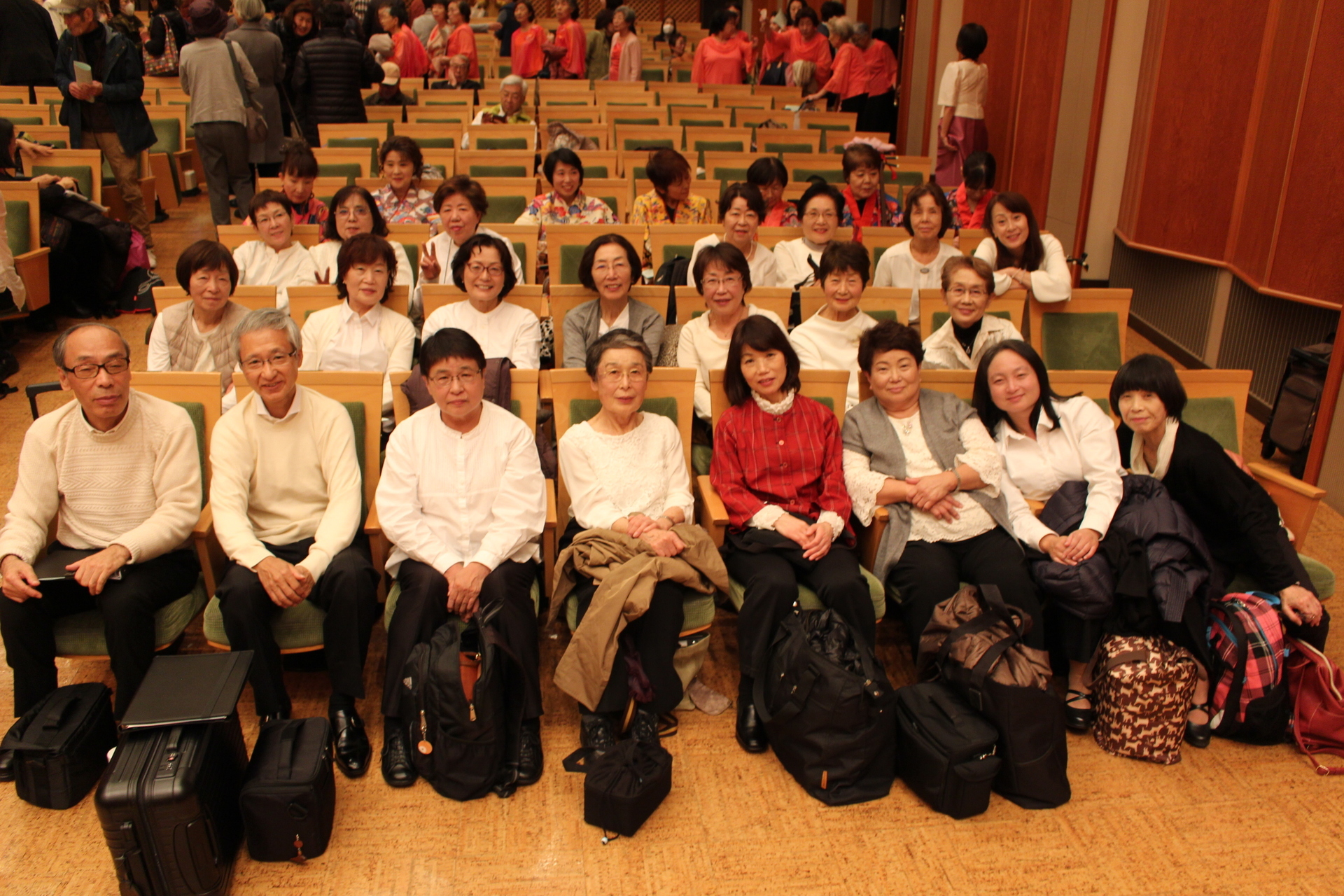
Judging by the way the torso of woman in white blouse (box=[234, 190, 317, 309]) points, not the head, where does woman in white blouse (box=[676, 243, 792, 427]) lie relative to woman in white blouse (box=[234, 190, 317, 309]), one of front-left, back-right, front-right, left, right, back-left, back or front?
front-left

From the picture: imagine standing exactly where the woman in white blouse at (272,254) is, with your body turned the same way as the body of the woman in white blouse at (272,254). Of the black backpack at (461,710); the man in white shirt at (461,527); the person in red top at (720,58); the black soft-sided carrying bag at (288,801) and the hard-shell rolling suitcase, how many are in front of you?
4

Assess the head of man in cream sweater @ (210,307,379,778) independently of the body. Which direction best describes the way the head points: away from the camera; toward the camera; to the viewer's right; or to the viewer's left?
toward the camera

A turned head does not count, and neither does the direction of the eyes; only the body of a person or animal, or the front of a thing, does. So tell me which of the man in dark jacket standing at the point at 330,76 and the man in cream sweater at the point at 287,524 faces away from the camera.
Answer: the man in dark jacket standing

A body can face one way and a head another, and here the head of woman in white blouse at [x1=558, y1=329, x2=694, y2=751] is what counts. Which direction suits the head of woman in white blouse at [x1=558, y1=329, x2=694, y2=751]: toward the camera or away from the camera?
toward the camera

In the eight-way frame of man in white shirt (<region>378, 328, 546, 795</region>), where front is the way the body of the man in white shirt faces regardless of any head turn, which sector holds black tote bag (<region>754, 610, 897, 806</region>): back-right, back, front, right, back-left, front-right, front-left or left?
front-left

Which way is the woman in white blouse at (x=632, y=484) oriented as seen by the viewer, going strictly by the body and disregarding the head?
toward the camera

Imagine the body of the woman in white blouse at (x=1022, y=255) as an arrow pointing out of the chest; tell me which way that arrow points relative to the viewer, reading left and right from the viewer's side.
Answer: facing the viewer

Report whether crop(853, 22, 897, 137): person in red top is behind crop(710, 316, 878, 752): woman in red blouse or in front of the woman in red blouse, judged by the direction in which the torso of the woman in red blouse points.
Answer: behind

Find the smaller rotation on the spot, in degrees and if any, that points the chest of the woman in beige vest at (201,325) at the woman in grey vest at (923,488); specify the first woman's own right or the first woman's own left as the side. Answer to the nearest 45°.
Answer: approximately 45° to the first woman's own left

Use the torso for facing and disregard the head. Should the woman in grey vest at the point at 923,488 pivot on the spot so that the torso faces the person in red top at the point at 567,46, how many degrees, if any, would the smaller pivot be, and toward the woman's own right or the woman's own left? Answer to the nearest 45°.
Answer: approximately 135° to the woman's own right

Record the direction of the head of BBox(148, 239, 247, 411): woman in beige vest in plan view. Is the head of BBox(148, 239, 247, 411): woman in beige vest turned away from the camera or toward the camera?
toward the camera

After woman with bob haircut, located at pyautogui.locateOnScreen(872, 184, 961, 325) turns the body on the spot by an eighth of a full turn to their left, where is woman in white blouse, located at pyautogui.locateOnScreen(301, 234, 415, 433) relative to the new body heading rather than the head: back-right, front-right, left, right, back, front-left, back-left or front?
right

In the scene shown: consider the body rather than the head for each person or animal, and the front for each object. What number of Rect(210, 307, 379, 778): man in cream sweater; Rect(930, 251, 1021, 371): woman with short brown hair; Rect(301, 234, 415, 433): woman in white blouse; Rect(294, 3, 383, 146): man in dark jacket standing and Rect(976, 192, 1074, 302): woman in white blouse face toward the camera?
4

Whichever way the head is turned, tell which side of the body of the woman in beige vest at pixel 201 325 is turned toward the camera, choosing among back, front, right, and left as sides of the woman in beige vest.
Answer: front

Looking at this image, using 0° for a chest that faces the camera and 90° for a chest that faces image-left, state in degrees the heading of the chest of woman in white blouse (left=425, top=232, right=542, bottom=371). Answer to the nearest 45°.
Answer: approximately 0°

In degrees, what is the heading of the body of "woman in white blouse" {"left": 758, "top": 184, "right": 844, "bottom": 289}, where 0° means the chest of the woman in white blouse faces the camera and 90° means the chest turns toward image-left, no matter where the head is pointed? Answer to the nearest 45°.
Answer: approximately 0°

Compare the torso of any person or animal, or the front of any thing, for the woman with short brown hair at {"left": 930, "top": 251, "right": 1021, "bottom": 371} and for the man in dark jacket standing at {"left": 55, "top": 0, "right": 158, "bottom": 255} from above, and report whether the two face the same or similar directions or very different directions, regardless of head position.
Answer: same or similar directions
